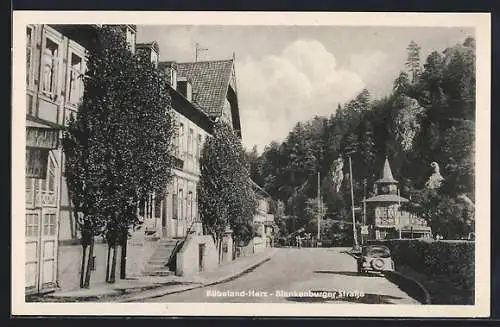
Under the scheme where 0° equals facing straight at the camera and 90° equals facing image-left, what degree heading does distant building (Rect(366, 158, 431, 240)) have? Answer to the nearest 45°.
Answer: approximately 0°

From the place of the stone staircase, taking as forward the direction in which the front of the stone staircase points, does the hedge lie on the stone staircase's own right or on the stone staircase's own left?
on the stone staircase's own left

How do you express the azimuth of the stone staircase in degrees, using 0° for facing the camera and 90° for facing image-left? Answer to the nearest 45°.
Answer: approximately 0°

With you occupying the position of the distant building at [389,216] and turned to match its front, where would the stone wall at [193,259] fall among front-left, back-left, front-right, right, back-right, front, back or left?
front
